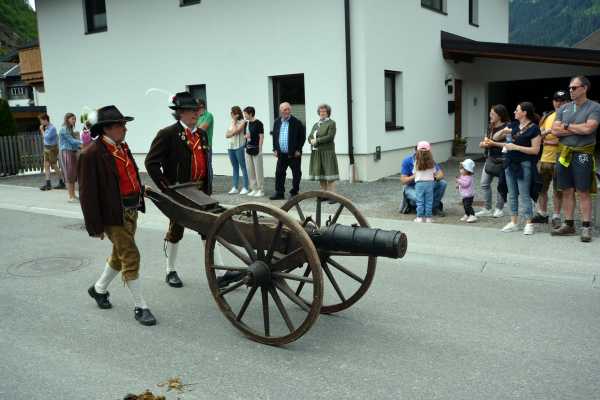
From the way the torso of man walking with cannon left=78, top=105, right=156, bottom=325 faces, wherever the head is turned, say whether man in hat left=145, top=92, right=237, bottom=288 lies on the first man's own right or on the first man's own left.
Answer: on the first man's own left

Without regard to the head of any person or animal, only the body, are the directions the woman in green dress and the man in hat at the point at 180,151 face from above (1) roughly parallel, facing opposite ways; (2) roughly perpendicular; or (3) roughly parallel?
roughly perpendicular

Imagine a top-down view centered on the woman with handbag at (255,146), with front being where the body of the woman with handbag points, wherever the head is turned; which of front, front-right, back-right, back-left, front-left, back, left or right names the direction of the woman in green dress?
left

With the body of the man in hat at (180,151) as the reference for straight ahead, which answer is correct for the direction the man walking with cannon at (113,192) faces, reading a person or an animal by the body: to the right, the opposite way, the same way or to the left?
the same way

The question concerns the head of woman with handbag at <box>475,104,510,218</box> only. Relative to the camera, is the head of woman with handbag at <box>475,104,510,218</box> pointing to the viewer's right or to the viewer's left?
to the viewer's left

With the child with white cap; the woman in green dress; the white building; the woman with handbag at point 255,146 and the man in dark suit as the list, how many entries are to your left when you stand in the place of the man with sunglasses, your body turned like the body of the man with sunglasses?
0

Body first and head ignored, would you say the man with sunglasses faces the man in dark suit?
no

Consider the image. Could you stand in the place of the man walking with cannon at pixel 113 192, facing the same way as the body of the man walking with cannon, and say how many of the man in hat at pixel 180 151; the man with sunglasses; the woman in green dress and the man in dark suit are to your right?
0

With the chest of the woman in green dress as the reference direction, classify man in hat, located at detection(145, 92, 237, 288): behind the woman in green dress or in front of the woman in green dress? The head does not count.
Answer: in front

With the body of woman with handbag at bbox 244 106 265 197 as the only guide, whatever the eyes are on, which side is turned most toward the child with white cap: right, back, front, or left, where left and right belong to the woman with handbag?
left

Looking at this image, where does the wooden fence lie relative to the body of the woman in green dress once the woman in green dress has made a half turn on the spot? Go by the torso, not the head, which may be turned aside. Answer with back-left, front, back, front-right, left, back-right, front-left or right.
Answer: left

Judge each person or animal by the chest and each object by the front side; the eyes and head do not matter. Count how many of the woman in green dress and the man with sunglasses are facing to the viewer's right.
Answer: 0

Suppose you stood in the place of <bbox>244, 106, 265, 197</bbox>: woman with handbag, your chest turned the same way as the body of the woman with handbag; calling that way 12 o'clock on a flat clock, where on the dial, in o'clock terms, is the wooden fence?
The wooden fence is roughly at 3 o'clock from the woman with handbag.

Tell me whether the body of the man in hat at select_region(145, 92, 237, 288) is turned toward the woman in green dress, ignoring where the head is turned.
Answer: no
